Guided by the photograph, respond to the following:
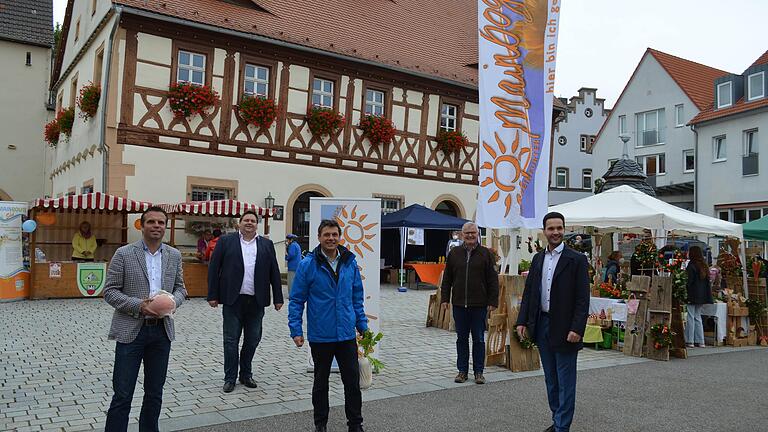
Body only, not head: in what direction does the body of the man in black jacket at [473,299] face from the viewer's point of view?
toward the camera

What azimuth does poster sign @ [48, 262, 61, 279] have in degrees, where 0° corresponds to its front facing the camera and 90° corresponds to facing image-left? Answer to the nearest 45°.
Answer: approximately 0°

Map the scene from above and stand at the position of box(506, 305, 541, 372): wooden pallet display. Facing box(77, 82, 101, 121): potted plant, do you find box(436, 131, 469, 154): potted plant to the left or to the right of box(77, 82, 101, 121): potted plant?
right

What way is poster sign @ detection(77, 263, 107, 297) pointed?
toward the camera

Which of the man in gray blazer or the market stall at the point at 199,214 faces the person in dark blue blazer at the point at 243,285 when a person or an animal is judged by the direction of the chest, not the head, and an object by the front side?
the market stall

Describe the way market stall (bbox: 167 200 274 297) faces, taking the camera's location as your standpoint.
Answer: facing the viewer

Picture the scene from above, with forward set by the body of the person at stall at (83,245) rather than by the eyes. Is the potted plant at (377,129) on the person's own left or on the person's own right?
on the person's own left

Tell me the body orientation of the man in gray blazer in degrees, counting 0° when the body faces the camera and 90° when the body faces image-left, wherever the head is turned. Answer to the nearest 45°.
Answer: approximately 315°

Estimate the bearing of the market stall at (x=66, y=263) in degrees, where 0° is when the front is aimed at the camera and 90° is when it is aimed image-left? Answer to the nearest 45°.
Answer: approximately 0°

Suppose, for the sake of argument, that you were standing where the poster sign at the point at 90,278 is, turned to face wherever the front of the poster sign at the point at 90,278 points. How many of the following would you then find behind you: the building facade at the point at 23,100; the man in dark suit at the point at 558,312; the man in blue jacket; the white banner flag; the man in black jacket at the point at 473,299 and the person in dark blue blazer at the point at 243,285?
1

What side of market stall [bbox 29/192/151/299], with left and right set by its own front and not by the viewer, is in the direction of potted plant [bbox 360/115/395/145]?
left

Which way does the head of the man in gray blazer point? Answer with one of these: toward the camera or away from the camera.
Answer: toward the camera

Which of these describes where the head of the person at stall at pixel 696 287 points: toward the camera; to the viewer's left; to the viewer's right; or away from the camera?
away from the camera
